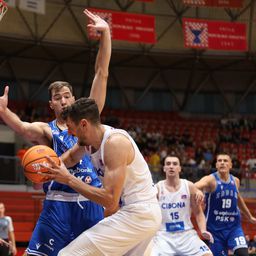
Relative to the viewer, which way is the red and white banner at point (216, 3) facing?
toward the camera

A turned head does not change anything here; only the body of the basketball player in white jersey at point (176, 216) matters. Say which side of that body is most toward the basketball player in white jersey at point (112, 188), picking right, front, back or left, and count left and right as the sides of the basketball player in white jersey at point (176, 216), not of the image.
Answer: front

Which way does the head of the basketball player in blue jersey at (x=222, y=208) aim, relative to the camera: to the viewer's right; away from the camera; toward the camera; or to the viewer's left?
toward the camera

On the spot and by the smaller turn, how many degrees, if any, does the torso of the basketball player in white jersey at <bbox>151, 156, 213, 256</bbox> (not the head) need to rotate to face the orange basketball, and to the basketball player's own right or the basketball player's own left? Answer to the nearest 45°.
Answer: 0° — they already face it

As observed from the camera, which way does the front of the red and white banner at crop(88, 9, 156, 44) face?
facing the viewer

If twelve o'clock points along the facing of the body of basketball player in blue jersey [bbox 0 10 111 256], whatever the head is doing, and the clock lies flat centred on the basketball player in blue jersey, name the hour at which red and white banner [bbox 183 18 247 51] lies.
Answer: The red and white banner is roughly at 8 o'clock from the basketball player in blue jersey.

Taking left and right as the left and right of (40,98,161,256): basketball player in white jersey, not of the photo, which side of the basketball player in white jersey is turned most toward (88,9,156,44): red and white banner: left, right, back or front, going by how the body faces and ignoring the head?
right

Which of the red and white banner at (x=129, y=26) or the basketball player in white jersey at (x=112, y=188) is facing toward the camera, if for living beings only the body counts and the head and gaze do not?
the red and white banner

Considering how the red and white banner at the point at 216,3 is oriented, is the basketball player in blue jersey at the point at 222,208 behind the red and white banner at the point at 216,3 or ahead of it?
ahead

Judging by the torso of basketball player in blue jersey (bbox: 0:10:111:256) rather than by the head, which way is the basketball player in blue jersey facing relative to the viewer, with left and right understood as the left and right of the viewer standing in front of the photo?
facing the viewer and to the right of the viewer

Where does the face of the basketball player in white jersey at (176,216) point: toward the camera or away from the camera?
toward the camera

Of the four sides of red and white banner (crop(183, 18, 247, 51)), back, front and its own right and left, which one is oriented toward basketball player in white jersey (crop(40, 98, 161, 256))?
front

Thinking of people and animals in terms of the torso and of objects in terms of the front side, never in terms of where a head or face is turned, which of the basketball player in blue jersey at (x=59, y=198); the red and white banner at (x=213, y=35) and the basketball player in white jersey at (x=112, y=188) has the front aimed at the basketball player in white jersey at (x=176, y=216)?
the red and white banner

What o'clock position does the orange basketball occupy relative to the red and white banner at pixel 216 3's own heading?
The orange basketball is roughly at 12 o'clock from the red and white banner.

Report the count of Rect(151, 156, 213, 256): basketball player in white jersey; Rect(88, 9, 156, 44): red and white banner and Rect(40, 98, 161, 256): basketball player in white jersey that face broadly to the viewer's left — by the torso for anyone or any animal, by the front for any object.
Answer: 1

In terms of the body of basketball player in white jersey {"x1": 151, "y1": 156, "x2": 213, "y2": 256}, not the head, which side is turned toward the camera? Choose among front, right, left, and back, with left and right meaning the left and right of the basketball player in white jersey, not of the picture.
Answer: front

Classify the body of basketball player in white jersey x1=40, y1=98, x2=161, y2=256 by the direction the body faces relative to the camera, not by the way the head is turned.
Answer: to the viewer's left
